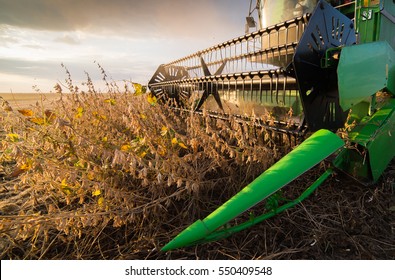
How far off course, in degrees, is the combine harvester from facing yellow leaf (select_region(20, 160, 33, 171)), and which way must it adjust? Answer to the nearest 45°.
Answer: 0° — it already faces it
